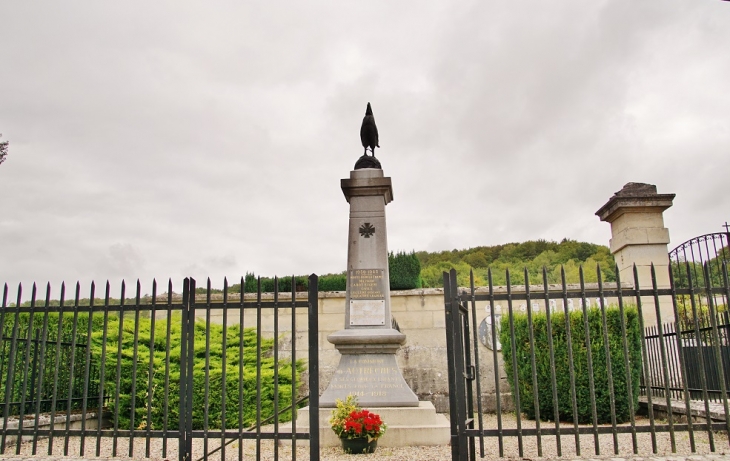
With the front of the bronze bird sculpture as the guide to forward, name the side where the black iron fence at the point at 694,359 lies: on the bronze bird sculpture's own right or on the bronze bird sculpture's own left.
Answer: on the bronze bird sculpture's own left

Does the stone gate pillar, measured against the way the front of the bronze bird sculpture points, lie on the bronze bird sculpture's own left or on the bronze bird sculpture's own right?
on the bronze bird sculpture's own left

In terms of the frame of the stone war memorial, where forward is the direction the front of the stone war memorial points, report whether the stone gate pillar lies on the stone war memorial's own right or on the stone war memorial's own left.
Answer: on the stone war memorial's own left

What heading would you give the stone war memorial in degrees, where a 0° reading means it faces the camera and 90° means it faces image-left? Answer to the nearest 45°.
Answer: approximately 0°

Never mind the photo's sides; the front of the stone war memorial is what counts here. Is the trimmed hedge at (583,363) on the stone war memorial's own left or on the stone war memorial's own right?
on the stone war memorial's own left

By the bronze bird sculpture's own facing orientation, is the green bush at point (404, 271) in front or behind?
behind

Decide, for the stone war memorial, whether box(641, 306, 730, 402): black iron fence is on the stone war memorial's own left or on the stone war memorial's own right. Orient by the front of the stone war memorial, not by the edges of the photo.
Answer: on the stone war memorial's own left
